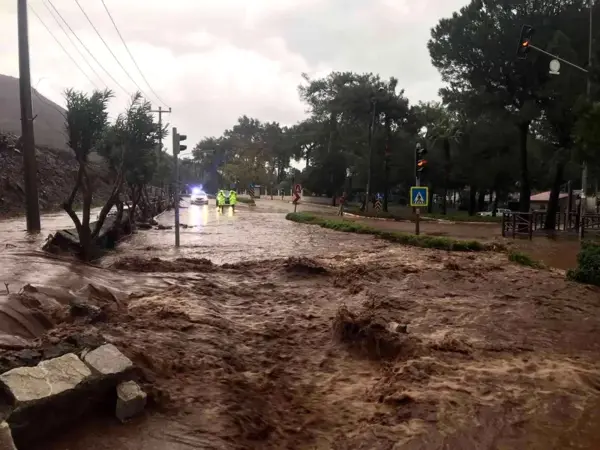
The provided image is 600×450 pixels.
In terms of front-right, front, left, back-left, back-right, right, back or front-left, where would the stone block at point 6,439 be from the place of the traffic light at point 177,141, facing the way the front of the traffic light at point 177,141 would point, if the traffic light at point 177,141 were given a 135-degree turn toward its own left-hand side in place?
back-left

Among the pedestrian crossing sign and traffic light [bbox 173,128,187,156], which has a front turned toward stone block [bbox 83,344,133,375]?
the pedestrian crossing sign

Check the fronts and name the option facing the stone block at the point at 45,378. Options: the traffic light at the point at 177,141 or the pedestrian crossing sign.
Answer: the pedestrian crossing sign

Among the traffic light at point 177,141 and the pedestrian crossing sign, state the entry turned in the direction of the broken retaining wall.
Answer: the pedestrian crossing sign

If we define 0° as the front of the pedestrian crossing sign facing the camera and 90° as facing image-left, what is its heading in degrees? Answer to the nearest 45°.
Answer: approximately 0°

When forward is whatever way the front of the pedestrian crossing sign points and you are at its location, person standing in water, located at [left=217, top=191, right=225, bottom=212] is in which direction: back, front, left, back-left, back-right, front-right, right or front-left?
back-right

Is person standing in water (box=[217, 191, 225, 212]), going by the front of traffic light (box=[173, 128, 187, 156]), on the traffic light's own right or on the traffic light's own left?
on the traffic light's own left
